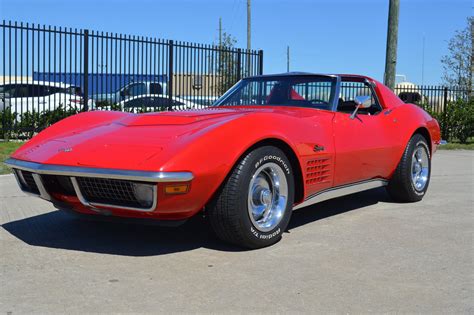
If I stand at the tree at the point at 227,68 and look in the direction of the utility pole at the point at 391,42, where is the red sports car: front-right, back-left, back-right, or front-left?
front-right

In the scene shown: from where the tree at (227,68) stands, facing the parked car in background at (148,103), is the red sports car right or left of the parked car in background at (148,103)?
left

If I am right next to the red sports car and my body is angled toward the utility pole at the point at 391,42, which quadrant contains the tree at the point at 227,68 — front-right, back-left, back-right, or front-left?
front-left

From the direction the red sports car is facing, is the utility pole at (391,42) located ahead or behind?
behind

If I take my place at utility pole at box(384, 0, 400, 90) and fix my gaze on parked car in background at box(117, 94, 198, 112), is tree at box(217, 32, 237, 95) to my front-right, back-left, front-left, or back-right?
front-right

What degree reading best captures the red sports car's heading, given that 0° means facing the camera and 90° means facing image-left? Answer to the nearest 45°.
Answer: approximately 45°

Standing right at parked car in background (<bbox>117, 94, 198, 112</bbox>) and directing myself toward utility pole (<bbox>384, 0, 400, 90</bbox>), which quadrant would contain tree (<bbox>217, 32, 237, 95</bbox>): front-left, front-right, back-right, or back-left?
front-left

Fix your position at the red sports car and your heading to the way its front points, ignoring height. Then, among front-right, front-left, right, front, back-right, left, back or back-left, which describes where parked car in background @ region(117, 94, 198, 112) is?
back-right

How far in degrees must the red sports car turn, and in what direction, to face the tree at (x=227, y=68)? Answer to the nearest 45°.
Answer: approximately 135° to its right
